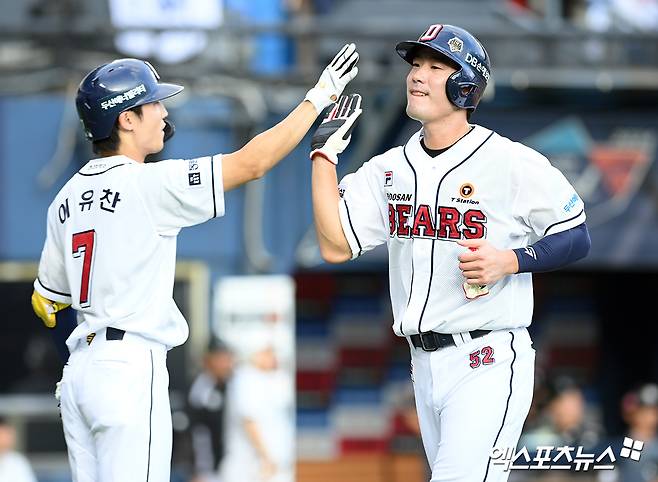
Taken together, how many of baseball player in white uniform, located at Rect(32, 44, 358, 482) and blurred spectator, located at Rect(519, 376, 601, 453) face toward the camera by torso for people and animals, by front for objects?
1

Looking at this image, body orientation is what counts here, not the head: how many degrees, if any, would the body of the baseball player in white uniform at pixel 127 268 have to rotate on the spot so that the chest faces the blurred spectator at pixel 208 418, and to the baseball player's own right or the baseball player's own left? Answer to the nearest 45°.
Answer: approximately 45° to the baseball player's own left

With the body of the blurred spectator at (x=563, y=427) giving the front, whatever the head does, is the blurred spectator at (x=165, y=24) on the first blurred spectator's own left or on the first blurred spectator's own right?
on the first blurred spectator's own right

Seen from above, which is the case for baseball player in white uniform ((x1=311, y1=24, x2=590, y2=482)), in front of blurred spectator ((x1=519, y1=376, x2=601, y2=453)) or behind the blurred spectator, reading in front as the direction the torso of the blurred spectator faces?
in front

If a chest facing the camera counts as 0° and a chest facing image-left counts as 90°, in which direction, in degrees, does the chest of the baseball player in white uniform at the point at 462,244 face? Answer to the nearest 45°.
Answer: approximately 45°

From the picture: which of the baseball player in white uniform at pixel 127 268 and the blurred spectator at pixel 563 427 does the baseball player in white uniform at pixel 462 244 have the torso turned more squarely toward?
the baseball player in white uniform

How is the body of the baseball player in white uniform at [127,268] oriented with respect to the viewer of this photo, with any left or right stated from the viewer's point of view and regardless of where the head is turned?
facing away from the viewer and to the right of the viewer

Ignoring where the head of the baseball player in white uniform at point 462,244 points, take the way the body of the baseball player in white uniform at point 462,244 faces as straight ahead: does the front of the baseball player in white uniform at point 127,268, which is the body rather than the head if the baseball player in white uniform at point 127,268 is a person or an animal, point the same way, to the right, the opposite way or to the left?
the opposite way

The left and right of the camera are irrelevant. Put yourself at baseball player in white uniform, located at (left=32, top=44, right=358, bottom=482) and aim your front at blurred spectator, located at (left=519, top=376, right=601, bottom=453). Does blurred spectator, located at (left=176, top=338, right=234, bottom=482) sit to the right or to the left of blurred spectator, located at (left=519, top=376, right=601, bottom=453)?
left
